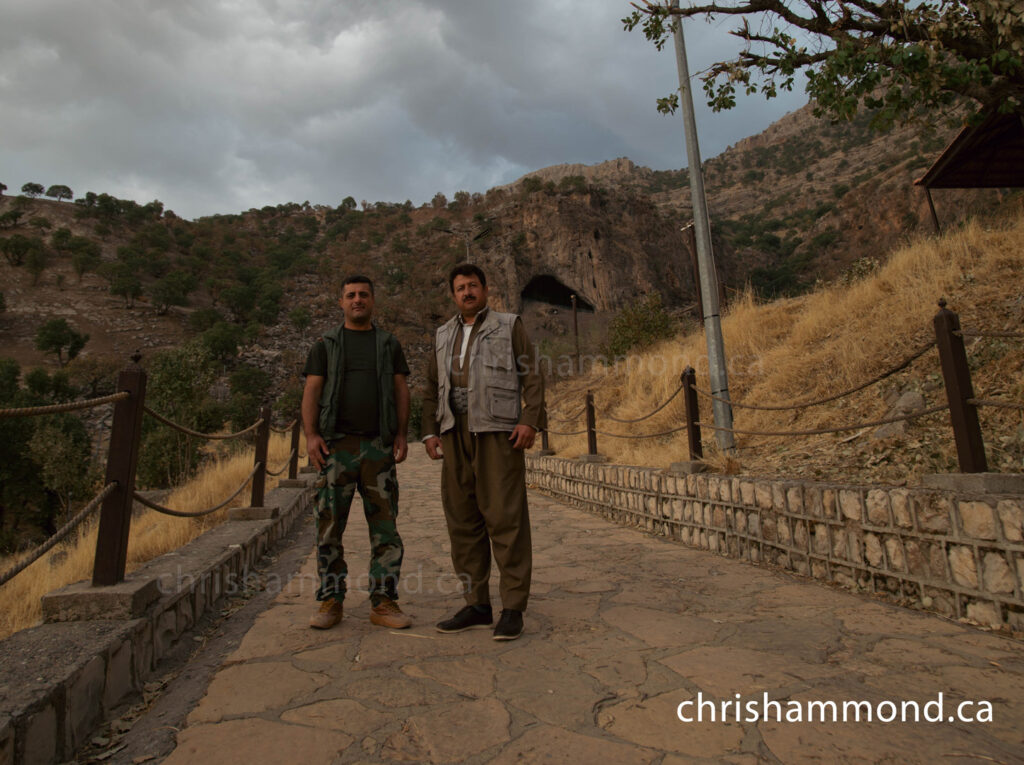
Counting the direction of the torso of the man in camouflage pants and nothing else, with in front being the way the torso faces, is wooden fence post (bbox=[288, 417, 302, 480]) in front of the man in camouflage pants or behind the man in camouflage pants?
behind

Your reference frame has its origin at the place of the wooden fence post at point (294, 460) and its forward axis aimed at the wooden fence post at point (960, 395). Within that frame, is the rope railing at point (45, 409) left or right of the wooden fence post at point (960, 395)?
right

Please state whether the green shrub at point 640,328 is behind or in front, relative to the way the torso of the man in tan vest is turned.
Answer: behind

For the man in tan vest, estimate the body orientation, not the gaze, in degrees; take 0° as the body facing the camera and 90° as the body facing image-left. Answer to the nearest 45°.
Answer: approximately 45°

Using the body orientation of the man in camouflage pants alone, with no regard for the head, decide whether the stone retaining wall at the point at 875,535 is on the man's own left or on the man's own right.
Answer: on the man's own left

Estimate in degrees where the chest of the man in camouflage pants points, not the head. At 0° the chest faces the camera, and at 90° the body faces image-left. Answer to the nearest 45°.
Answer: approximately 0°

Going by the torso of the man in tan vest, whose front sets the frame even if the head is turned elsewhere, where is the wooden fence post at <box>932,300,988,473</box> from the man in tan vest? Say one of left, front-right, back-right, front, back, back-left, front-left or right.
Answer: back-left

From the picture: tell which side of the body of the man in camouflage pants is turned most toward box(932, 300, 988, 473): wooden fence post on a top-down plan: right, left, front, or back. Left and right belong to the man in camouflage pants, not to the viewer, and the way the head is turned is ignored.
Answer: left
